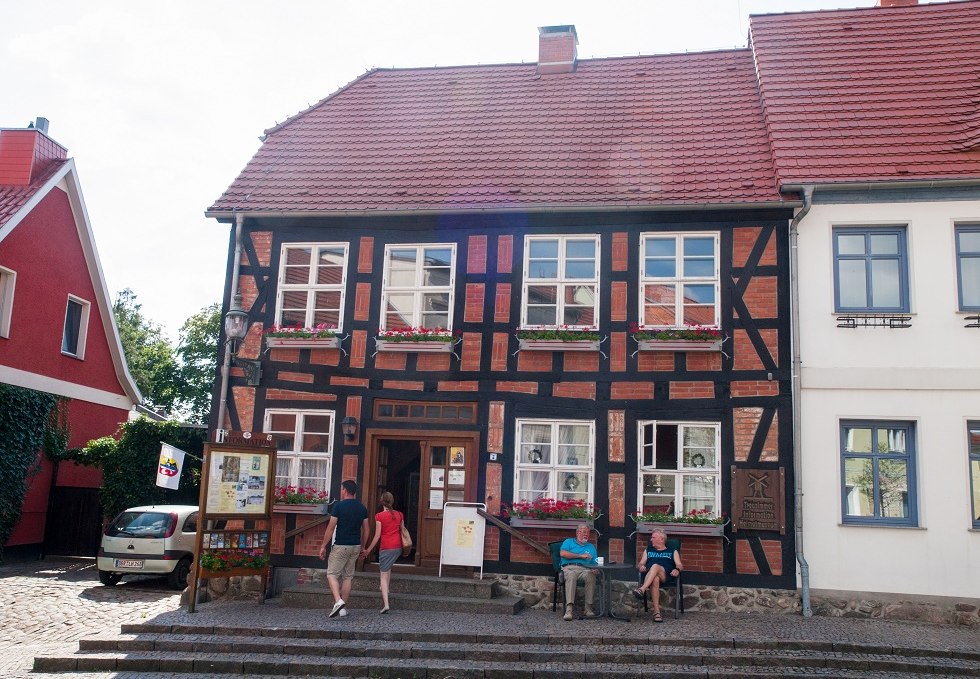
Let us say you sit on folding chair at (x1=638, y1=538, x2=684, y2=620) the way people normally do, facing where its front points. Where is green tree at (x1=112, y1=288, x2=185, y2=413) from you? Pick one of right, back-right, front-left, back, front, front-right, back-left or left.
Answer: right

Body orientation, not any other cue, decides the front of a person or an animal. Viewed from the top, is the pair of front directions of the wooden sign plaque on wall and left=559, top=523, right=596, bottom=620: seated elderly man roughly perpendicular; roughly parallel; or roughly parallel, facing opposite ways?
roughly parallel

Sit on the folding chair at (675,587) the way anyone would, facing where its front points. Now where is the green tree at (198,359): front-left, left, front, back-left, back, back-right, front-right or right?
right

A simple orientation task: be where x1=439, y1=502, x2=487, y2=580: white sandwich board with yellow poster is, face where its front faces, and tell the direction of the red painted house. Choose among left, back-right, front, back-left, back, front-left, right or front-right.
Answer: back-right

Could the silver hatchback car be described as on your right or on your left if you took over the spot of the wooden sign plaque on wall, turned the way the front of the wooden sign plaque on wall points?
on your right

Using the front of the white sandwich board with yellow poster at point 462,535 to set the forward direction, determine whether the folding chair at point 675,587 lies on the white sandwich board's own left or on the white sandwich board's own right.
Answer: on the white sandwich board's own left

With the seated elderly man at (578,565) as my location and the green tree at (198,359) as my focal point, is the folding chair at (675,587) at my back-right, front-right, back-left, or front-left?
back-right

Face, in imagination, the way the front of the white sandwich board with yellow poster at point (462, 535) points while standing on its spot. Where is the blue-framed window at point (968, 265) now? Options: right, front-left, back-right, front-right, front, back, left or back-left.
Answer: left

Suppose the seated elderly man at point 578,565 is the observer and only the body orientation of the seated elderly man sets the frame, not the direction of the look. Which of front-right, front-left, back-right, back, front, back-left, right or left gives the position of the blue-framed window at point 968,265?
left

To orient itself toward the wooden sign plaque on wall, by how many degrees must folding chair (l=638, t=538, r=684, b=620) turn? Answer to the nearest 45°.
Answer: approximately 135° to its left

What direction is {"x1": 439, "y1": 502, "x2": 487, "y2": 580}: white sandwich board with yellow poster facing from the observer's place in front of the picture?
facing the viewer

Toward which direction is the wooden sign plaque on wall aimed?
toward the camera

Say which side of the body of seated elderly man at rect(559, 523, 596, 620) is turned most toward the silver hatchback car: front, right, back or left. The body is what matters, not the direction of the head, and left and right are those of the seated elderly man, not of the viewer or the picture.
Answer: right

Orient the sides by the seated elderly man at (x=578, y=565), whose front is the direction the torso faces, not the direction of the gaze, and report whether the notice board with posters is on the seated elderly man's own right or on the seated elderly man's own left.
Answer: on the seated elderly man's own right

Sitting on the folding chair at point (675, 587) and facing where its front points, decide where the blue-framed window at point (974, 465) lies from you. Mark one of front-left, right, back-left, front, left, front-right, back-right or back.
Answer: back-left

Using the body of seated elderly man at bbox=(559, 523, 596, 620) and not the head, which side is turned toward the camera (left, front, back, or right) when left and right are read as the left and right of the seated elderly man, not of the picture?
front

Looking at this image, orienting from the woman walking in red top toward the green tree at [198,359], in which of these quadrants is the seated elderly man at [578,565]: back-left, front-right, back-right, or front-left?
back-right

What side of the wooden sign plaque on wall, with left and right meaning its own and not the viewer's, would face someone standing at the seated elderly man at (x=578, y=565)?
right
